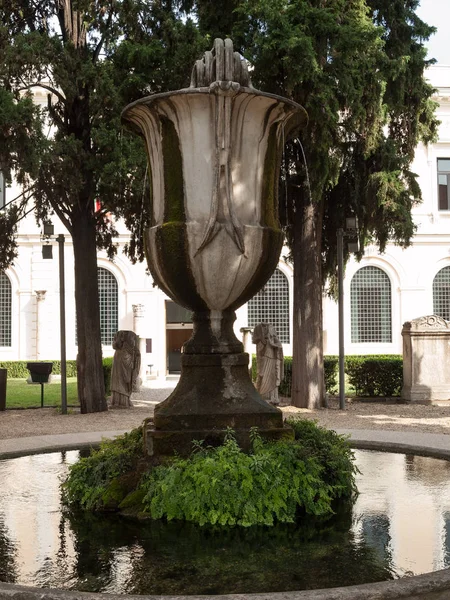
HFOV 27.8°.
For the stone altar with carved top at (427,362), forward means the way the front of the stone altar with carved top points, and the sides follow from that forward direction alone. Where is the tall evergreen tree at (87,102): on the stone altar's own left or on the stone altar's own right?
on the stone altar's own right

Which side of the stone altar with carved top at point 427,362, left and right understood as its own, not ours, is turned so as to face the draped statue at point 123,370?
right

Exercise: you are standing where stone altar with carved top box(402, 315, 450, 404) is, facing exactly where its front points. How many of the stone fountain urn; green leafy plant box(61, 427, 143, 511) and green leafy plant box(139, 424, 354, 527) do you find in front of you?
3

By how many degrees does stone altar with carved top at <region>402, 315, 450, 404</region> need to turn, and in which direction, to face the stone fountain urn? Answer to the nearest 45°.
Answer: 0° — it already faces it

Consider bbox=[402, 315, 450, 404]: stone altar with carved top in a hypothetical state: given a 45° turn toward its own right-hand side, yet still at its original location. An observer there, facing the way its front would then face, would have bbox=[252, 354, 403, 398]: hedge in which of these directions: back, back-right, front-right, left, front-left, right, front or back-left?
right

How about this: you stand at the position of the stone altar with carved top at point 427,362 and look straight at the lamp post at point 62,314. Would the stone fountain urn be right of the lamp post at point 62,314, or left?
left

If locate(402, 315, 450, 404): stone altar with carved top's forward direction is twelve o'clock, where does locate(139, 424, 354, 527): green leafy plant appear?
The green leafy plant is roughly at 12 o'clock from the stone altar with carved top.

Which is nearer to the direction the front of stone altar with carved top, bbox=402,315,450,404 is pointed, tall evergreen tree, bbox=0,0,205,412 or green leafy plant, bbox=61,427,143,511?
the green leafy plant

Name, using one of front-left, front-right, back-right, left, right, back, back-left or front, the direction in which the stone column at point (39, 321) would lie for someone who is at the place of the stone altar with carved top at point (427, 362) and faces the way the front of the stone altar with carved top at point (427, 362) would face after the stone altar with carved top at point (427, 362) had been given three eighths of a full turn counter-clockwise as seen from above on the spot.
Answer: left

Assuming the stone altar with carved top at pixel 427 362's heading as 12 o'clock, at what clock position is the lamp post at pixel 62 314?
The lamp post is roughly at 2 o'clock from the stone altar with carved top.

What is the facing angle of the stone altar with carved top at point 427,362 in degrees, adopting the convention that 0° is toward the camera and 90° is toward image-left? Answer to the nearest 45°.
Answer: approximately 0°
